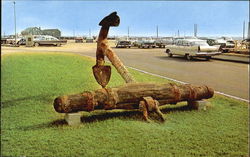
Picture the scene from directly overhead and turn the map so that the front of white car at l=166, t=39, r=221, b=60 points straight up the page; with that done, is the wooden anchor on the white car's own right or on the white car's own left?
on the white car's own left
